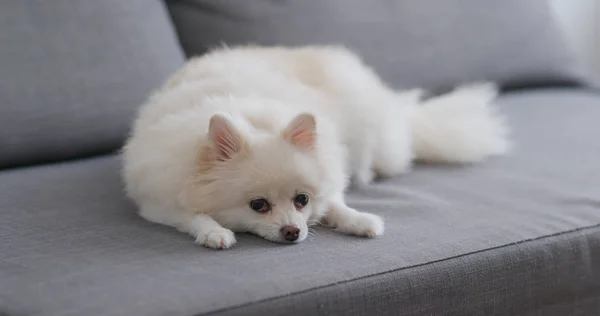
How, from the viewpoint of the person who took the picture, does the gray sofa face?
facing the viewer and to the right of the viewer
